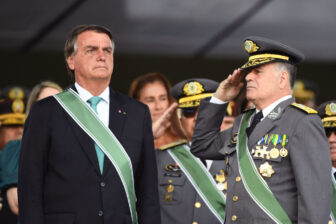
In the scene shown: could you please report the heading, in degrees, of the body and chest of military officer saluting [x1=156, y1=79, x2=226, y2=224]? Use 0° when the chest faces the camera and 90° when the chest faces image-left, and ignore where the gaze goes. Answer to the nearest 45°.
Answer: approximately 0°

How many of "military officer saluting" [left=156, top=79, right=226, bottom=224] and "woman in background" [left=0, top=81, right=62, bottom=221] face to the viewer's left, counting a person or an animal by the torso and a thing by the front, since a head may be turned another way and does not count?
0

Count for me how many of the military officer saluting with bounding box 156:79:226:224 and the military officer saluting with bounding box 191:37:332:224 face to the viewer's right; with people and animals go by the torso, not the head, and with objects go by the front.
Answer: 0

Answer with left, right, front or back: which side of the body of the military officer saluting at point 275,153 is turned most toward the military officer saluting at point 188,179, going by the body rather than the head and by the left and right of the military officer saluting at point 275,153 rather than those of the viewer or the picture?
right

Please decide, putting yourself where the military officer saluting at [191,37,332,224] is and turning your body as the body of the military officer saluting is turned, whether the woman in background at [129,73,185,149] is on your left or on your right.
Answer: on your right

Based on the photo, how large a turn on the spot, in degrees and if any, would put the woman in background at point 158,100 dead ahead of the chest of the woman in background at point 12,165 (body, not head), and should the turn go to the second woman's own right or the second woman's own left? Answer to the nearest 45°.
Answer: approximately 45° to the second woman's own left

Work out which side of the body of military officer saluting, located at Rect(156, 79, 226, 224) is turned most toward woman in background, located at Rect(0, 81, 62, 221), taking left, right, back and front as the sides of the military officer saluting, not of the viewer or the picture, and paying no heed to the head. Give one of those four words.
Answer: right

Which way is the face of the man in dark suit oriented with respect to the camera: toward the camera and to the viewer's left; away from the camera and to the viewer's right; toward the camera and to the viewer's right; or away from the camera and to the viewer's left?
toward the camera and to the viewer's right

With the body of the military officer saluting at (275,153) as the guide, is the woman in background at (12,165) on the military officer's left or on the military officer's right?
on the military officer's right

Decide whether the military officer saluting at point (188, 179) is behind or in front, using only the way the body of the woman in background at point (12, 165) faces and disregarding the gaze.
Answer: in front

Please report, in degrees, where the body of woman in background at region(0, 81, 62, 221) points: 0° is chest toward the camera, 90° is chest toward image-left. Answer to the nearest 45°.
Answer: approximately 315°
